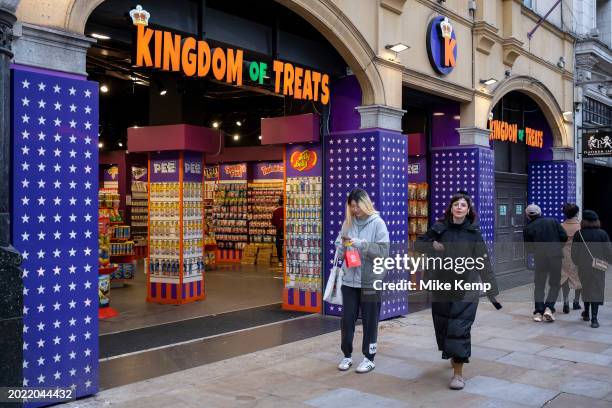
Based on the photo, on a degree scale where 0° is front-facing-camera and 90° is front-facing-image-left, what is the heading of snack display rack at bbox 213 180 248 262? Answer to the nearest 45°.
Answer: approximately 0°

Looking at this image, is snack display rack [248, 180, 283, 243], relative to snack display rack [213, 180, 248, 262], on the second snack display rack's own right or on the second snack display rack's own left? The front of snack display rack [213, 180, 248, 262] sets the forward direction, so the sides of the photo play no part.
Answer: on the second snack display rack's own left

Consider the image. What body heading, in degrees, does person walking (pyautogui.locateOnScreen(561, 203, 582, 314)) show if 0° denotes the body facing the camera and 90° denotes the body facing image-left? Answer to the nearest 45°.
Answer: approximately 180°

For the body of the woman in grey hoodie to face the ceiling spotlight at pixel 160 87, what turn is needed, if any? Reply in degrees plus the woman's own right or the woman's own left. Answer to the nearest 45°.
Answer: approximately 90° to the woman's own right

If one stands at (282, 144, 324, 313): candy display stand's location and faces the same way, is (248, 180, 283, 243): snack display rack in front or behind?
behind

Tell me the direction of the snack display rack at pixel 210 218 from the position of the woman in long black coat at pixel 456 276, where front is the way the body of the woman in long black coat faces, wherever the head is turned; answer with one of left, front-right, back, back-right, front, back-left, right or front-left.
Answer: back-right

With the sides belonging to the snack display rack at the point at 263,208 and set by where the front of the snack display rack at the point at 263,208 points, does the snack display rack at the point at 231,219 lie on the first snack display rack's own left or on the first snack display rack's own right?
on the first snack display rack's own right

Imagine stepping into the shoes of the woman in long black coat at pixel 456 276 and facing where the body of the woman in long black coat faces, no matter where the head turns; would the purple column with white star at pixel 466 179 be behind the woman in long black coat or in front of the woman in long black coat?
behind
